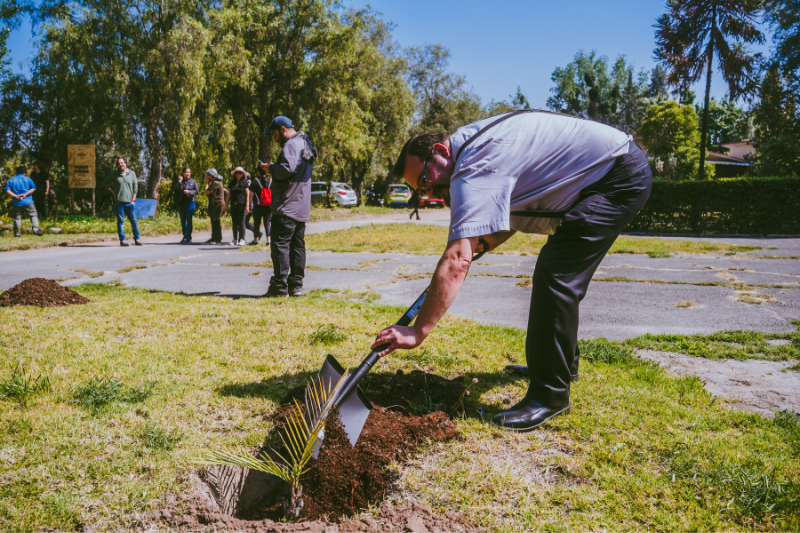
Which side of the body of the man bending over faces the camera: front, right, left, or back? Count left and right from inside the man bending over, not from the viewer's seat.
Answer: left

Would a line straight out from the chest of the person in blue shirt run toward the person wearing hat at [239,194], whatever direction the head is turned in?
no

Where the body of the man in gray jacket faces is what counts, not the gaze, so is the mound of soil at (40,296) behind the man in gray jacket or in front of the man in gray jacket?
in front

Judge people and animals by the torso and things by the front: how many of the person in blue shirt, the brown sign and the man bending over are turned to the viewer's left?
1

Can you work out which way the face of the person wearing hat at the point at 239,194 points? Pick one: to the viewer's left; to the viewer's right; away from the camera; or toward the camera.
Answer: toward the camera

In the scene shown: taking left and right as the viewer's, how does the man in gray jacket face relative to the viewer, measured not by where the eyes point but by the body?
facing to the left of the viewer

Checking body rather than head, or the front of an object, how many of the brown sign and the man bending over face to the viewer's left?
1

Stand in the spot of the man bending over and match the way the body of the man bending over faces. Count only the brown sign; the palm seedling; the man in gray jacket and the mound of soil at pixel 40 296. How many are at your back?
0

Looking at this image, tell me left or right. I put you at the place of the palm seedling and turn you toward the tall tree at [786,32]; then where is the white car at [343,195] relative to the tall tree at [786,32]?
left

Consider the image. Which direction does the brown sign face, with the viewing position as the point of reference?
facing the viewer

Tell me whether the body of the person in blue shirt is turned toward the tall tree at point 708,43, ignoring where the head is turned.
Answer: no

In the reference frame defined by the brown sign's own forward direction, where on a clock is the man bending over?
The man bending over is roughly at 12 o'clock from the brown sign.
